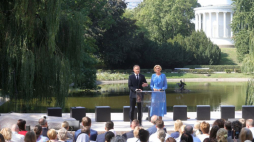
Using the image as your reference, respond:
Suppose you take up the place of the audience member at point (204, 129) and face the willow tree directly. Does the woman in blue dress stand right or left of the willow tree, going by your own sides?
right

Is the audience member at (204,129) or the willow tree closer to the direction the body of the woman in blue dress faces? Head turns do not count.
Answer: the audience member

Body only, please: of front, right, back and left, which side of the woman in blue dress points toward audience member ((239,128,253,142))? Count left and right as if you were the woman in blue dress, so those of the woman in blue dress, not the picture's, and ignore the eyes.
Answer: front

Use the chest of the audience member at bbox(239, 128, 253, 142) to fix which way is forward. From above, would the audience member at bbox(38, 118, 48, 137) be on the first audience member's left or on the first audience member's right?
on the first audience member's left

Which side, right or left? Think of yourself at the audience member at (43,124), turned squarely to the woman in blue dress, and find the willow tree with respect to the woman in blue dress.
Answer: left

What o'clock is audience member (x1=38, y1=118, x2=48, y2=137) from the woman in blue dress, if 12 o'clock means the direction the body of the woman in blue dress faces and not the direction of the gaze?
The audience member is roughly at 1 o'clock from the woman in blue dress.

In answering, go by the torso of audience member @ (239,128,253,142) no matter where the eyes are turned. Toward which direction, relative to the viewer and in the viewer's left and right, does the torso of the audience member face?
facing away from the viewer

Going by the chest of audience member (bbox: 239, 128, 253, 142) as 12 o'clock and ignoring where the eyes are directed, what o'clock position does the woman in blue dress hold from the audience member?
The woman in blue dress is roughly at 11 o'clock from the audience member.

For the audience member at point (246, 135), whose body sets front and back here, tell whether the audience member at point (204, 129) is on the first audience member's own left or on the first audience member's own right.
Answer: on the first audience member's own left

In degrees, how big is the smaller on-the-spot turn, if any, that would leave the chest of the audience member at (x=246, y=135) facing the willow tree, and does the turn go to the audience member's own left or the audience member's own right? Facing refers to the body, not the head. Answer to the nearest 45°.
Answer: approximately 45° to the audience member's own left

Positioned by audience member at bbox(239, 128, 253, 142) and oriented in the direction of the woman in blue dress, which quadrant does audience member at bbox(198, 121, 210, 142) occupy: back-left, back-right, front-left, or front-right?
front-left

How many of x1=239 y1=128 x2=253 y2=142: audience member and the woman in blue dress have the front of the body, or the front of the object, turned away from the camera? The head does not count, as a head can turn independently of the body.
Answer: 1

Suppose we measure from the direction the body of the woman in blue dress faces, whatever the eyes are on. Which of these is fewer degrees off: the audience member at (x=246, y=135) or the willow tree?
the audience member

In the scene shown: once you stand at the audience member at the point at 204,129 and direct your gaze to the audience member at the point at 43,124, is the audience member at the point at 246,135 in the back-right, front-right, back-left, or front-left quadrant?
back-left

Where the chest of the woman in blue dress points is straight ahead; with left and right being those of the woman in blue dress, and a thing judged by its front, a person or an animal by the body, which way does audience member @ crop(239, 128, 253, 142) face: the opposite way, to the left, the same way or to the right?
the opposite way

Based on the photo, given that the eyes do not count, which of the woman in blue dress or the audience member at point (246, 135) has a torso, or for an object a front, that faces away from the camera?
the audience member
